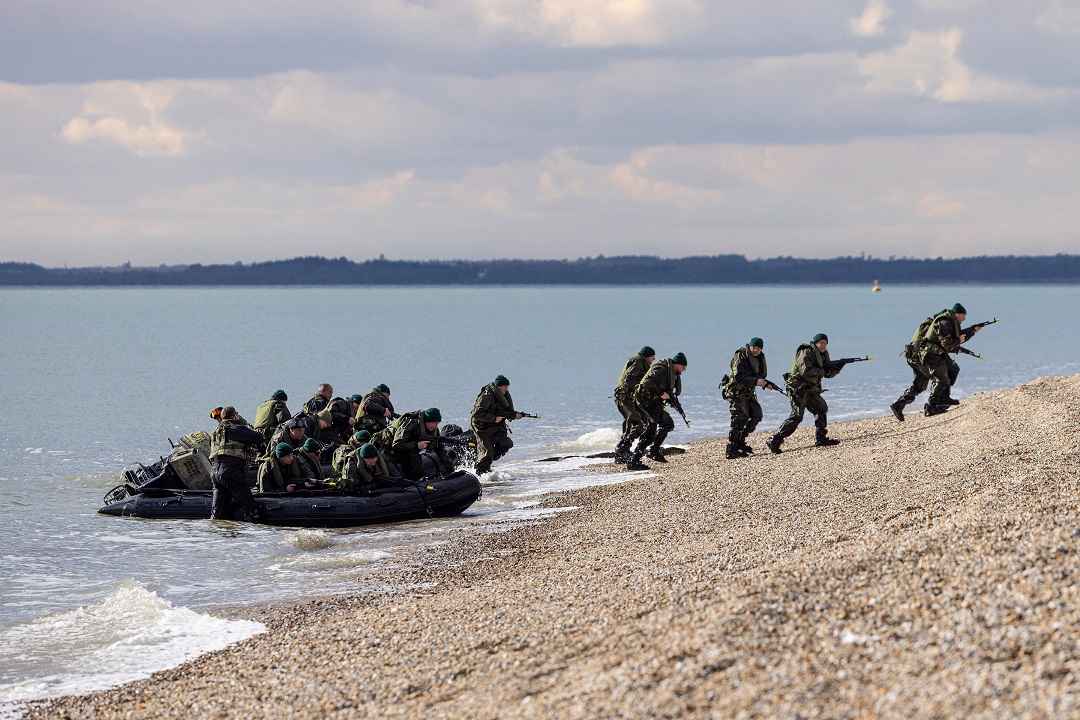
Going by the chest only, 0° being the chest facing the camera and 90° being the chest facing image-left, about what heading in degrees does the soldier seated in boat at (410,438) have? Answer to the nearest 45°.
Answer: approximately 270°

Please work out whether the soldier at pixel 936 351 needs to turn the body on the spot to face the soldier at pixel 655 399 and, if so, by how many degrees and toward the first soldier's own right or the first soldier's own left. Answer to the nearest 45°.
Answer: approximately 135° to the first soldier's own right

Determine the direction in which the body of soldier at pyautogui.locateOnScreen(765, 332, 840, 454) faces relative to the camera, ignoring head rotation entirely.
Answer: to the viewer's right

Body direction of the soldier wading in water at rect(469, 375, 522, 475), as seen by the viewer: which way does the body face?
to the viewer's right

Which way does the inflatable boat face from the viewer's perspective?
to the viewer's right

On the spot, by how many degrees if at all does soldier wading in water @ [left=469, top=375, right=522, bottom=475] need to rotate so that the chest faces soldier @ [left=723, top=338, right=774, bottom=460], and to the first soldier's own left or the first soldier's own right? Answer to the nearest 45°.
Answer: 0° — they already face them

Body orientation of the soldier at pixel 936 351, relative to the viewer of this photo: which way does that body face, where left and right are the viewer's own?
facing to the right of the viewer

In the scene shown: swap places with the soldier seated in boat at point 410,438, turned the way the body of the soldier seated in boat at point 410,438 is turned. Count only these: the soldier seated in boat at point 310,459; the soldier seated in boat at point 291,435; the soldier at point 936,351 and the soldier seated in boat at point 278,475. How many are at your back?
3

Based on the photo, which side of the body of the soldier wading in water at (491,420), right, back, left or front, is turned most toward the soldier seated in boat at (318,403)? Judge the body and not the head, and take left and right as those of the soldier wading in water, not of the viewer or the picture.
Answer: back

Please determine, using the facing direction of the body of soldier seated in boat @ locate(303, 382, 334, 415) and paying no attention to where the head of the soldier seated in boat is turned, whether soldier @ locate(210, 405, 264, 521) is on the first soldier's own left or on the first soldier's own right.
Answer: on the first soldier's own right

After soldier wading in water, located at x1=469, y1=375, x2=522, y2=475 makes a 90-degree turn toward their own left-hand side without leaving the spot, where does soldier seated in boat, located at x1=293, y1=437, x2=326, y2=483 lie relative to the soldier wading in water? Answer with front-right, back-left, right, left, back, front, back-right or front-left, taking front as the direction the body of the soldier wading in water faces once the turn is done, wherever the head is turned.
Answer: back-left

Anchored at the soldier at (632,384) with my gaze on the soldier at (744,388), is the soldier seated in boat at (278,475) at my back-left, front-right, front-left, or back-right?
back-right

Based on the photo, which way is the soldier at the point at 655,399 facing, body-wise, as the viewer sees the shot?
to the viewer's right

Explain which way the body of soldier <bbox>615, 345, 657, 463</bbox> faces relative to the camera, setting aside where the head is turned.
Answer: to the viewer's right

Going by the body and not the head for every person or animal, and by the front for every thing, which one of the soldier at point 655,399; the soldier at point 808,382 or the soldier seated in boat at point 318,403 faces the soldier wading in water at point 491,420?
the soldier seated in boat

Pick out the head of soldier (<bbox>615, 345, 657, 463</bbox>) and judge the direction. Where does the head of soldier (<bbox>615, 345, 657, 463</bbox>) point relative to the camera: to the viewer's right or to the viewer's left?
to the viewer's right
